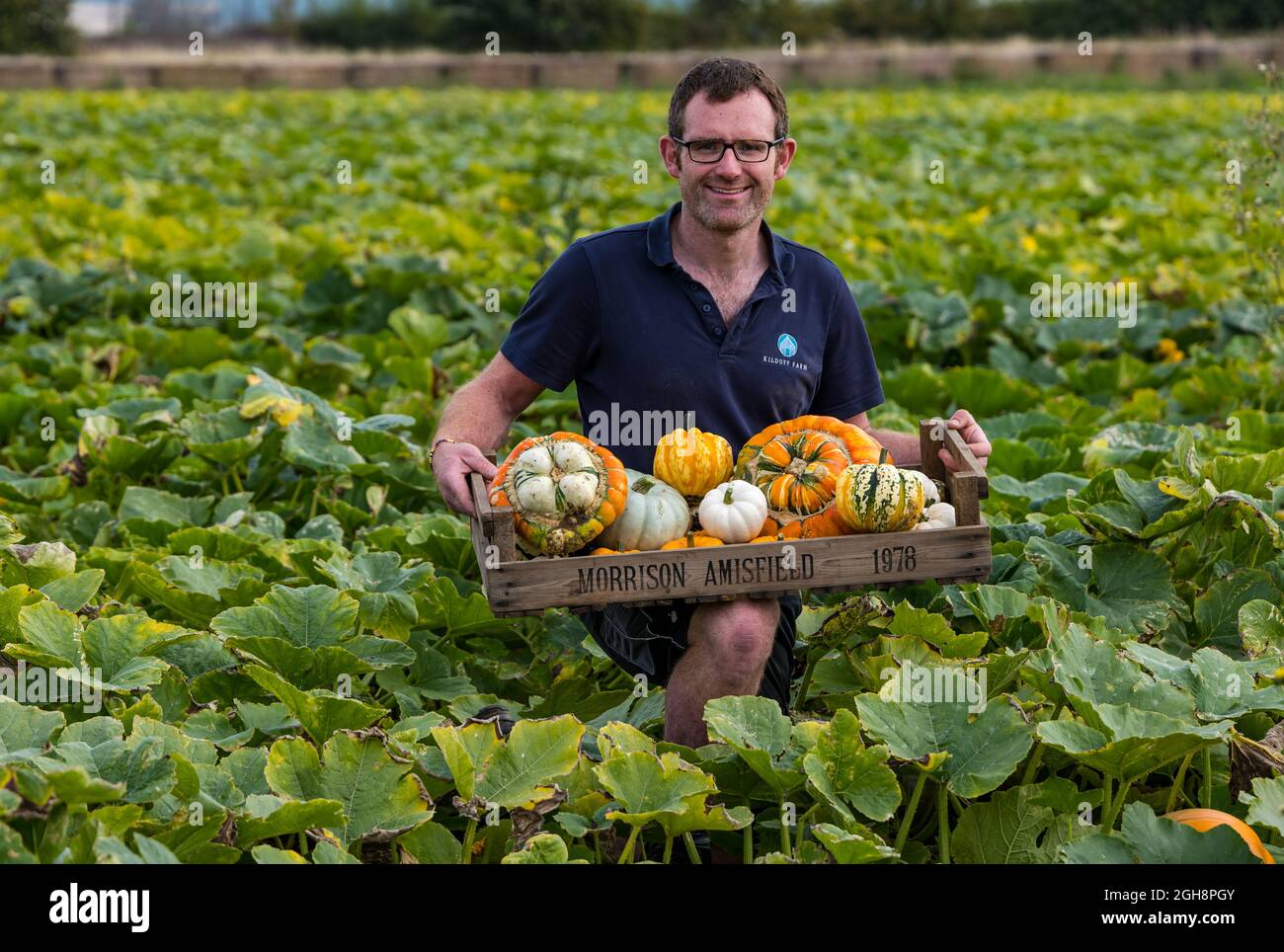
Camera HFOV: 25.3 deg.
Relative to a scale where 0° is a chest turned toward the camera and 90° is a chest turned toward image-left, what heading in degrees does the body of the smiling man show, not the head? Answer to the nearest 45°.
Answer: approximately 0°
